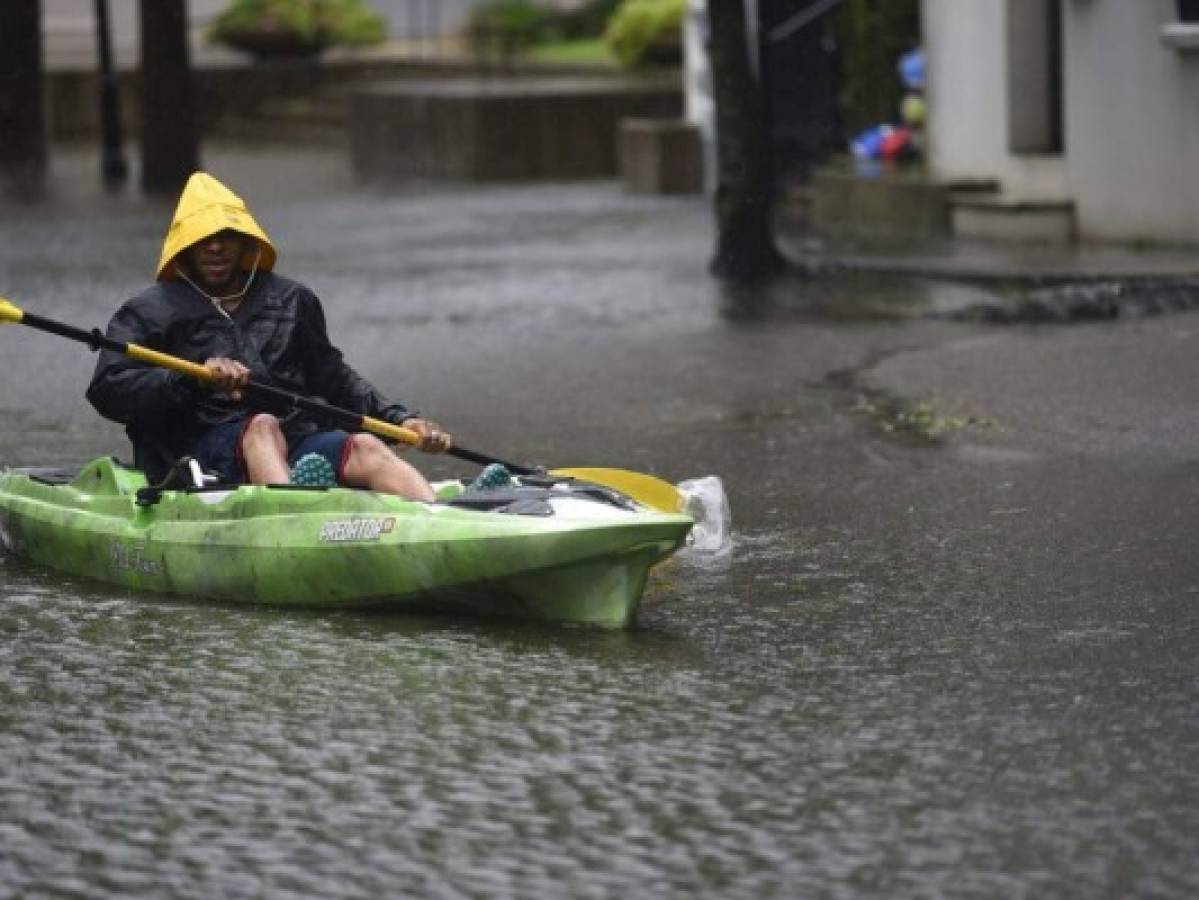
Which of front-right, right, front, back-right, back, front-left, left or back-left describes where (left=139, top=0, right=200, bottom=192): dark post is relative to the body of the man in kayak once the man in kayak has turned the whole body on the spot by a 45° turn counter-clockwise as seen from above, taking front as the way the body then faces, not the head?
left

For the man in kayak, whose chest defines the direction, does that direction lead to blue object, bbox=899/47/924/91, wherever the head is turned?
no

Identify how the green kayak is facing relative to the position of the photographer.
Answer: facing the viewer and to the right of the viewer

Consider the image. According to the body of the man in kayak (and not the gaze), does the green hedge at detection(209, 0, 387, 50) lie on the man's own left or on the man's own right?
on the man's own left

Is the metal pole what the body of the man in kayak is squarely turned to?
no

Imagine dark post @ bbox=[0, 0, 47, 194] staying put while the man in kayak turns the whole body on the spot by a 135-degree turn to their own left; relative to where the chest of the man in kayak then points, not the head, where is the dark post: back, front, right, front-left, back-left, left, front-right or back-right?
front

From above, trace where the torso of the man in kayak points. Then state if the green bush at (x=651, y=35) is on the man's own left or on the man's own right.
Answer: on the man's own left

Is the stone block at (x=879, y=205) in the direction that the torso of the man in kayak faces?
no

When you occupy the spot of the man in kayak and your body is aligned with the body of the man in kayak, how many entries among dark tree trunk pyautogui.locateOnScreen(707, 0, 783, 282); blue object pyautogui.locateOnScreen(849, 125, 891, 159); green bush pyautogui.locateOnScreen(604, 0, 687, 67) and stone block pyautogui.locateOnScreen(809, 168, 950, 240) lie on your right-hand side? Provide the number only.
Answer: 0

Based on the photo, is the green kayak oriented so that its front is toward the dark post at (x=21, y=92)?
no

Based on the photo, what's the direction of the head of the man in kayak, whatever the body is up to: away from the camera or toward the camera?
toward the camera
